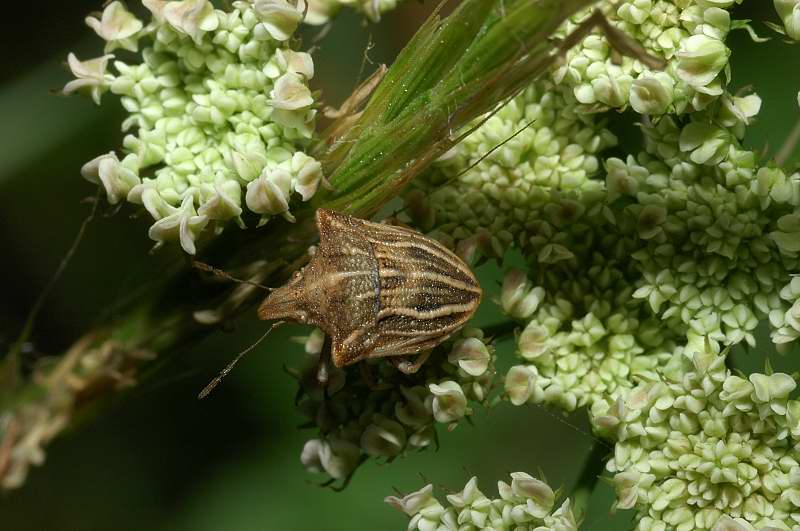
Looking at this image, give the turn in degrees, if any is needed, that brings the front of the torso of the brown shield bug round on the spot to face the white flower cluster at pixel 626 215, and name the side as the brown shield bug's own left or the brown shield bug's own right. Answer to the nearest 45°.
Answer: approximately 180°

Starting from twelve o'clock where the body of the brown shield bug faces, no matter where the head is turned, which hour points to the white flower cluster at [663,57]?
The white flower cluster is roughly at 6 o'clock from the brown shield bug.

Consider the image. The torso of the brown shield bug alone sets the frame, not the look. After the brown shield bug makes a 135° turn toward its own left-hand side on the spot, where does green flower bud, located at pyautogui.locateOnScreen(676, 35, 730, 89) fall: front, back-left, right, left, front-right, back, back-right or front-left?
front-left

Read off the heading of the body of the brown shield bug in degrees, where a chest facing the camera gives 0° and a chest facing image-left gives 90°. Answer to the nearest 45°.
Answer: approximately 90°
